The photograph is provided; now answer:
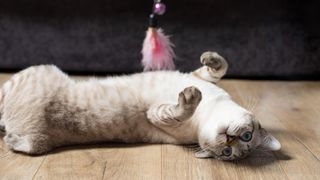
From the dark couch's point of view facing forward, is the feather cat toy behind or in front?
in front

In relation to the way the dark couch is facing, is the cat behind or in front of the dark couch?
in front

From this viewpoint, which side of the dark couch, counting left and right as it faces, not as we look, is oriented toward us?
front
